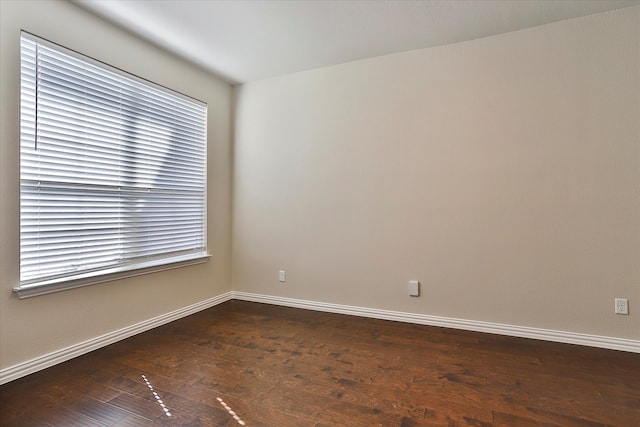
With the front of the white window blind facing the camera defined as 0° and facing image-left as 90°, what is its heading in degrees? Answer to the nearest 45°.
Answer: approximately 315°

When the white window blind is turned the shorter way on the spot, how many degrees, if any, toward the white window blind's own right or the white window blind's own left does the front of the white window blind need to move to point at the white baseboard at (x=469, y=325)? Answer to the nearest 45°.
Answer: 0° — it already faces it
